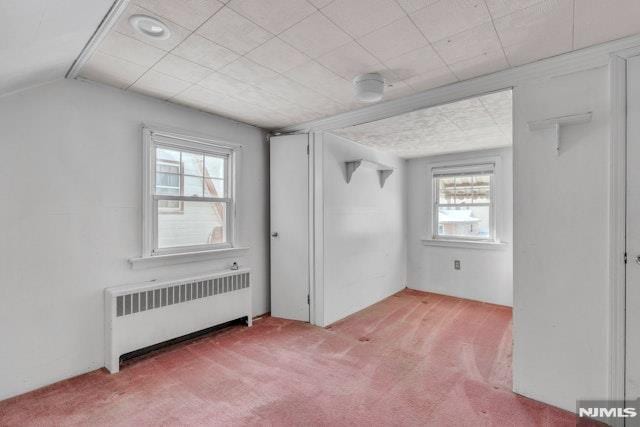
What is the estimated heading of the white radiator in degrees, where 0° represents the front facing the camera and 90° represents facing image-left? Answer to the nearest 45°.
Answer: approximately 315°

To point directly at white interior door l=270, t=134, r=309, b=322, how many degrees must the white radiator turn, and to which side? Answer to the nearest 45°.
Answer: approximately 45° to its left

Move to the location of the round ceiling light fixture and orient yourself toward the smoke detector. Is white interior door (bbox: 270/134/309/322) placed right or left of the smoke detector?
left
